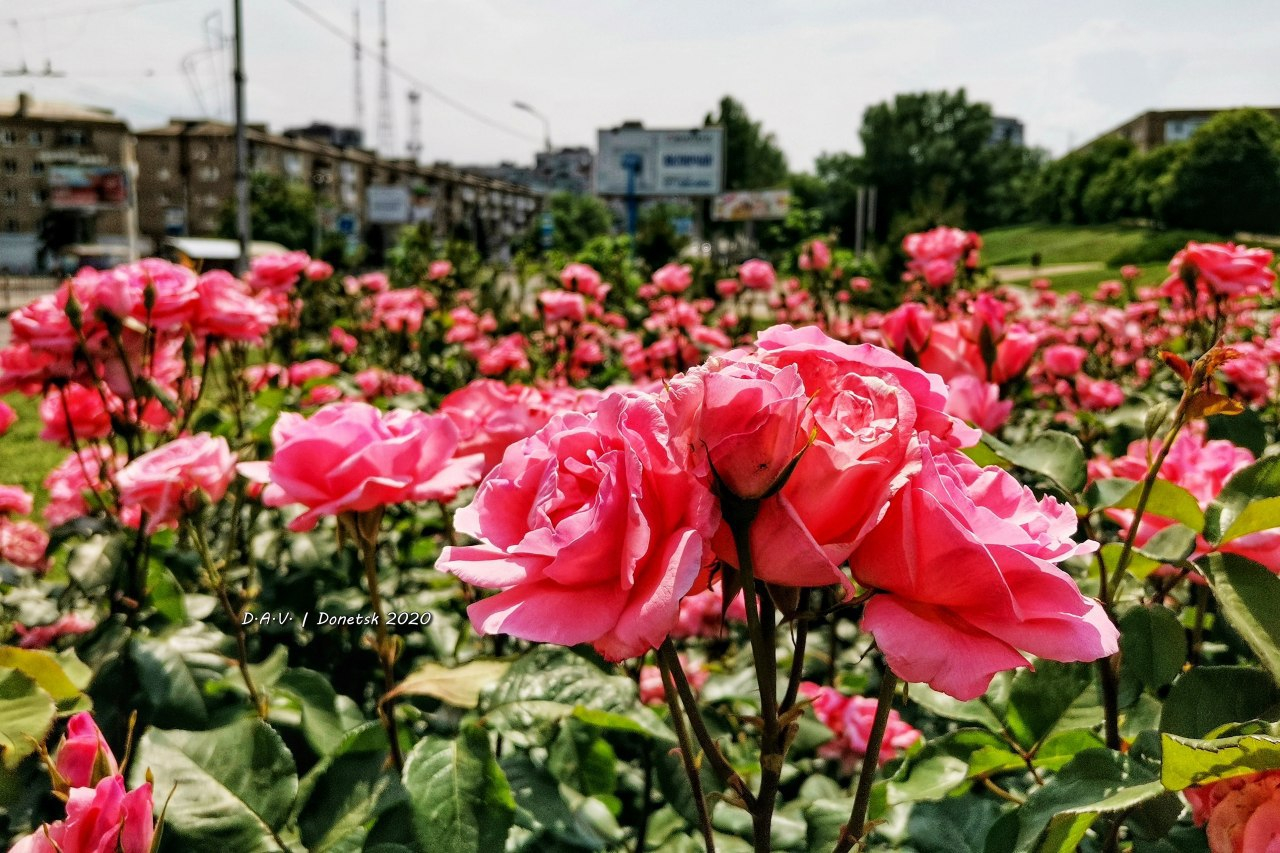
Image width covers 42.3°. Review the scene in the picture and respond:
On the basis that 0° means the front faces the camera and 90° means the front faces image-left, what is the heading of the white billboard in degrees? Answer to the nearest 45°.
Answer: approximately 0°

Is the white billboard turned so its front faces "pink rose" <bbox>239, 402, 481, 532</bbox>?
yes

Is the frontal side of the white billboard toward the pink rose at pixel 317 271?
yes

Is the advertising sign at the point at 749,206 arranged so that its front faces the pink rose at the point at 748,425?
yes

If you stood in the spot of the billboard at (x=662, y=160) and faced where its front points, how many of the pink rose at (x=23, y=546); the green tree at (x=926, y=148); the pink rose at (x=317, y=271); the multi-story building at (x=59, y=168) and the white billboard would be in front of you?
2

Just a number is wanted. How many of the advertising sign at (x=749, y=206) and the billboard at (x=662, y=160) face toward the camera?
2

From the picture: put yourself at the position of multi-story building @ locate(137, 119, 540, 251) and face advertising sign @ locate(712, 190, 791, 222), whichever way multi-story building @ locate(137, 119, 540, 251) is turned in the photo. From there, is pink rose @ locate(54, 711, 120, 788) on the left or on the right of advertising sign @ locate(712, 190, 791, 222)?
right

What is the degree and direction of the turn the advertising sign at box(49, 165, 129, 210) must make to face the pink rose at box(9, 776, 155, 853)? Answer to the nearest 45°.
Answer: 0° — it already faces it

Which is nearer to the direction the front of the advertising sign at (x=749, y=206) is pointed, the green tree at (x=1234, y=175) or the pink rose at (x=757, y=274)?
the pink rose

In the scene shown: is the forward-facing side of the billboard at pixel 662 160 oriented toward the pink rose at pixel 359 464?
yes
